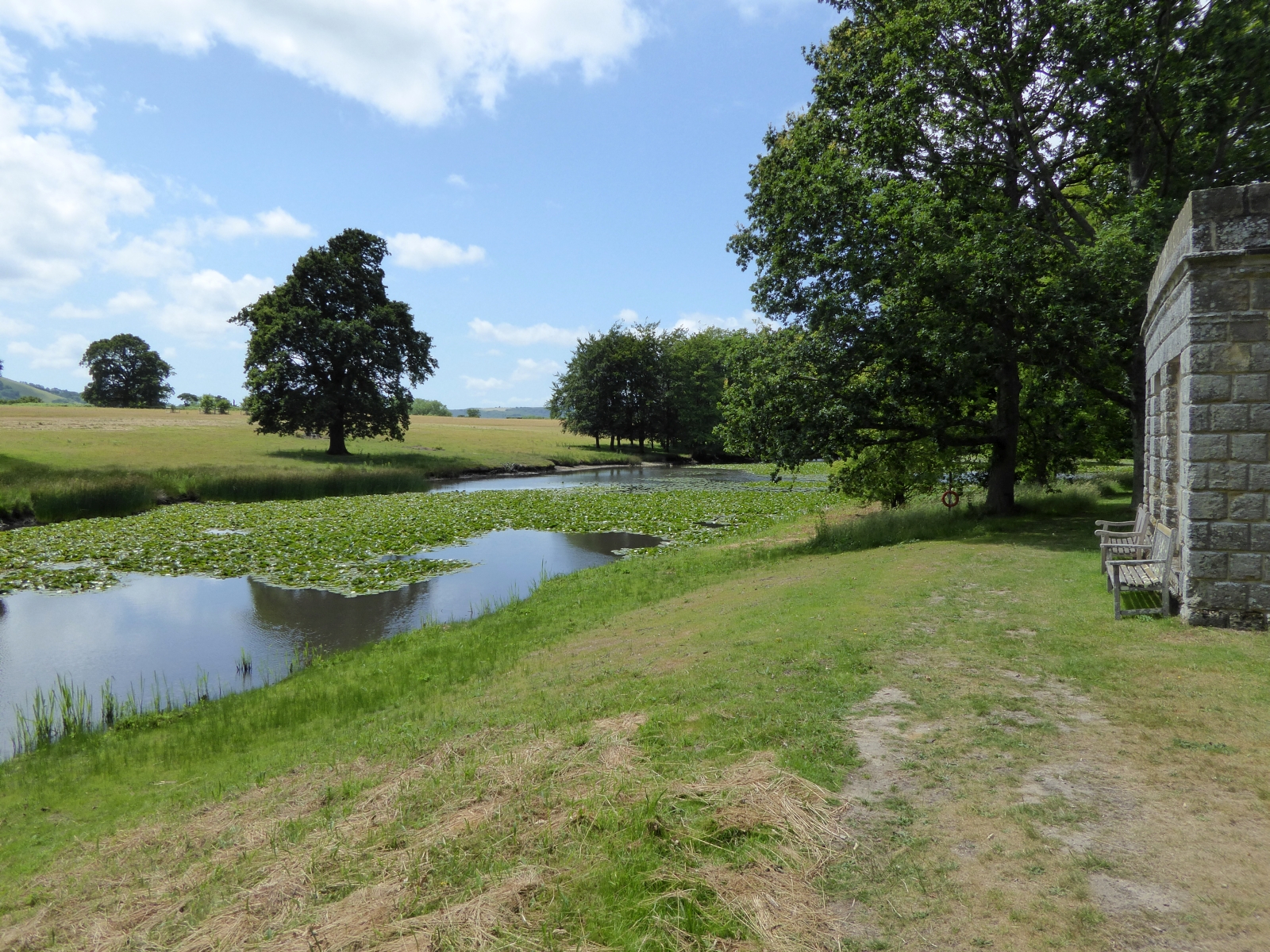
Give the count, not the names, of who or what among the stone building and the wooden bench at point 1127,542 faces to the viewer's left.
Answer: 2

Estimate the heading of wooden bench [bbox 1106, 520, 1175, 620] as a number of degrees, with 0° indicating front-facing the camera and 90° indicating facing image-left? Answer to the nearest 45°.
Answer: approximately 90°

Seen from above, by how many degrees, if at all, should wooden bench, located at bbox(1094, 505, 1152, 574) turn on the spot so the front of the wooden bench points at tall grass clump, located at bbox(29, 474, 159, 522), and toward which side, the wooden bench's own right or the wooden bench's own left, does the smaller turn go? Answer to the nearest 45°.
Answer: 0° — it already faces it

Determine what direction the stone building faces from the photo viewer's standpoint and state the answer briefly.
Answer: facing to the left of the viewer

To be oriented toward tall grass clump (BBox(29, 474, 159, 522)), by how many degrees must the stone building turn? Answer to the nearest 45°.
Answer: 0° — it already faces it

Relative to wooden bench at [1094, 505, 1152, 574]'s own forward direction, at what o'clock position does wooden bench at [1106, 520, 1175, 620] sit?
wooden bench at [1106, 520, 1175, 620] is roughly at 9 o'clock from wooden bench at [1094, 505, 1152, 574].

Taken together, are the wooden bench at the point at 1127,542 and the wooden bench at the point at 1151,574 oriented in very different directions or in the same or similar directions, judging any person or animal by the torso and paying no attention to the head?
same or similar directions

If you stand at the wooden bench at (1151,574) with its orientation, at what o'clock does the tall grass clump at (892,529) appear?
The tall grass clump is roughly at 2 o'clock from the wooden bench.

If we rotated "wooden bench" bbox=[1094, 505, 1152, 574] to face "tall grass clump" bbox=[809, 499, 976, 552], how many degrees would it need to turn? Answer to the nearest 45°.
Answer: approximately 45° to its right

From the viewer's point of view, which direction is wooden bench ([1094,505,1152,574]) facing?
to the viewer's left

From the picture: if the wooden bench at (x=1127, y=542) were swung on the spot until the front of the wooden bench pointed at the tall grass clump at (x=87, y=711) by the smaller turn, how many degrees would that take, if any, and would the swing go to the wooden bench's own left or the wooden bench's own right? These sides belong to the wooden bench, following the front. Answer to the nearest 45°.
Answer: approximately 45° to the wooden bench's own left

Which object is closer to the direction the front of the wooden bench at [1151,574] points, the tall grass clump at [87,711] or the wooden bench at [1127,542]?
the tall grass clump

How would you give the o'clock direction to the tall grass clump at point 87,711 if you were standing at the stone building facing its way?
The tall grass clump is roughly at 11 o'clock from the stone building.

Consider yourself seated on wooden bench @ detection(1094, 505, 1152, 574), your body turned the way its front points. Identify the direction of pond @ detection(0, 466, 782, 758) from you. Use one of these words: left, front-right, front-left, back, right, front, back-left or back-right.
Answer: front
